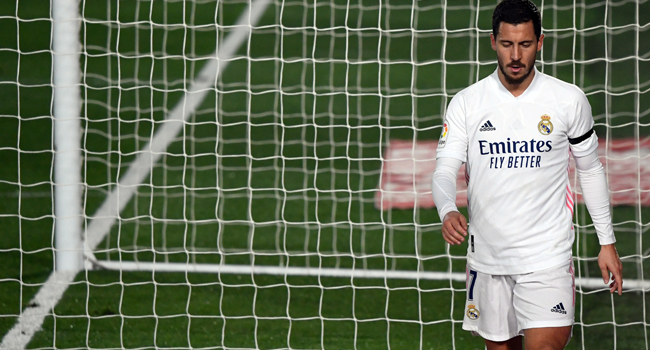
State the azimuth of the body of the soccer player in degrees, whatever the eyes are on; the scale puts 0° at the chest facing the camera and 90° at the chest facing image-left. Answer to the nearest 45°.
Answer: approximately 0°

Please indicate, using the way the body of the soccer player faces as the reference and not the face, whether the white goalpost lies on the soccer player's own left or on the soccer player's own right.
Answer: on the soccer player's own right
